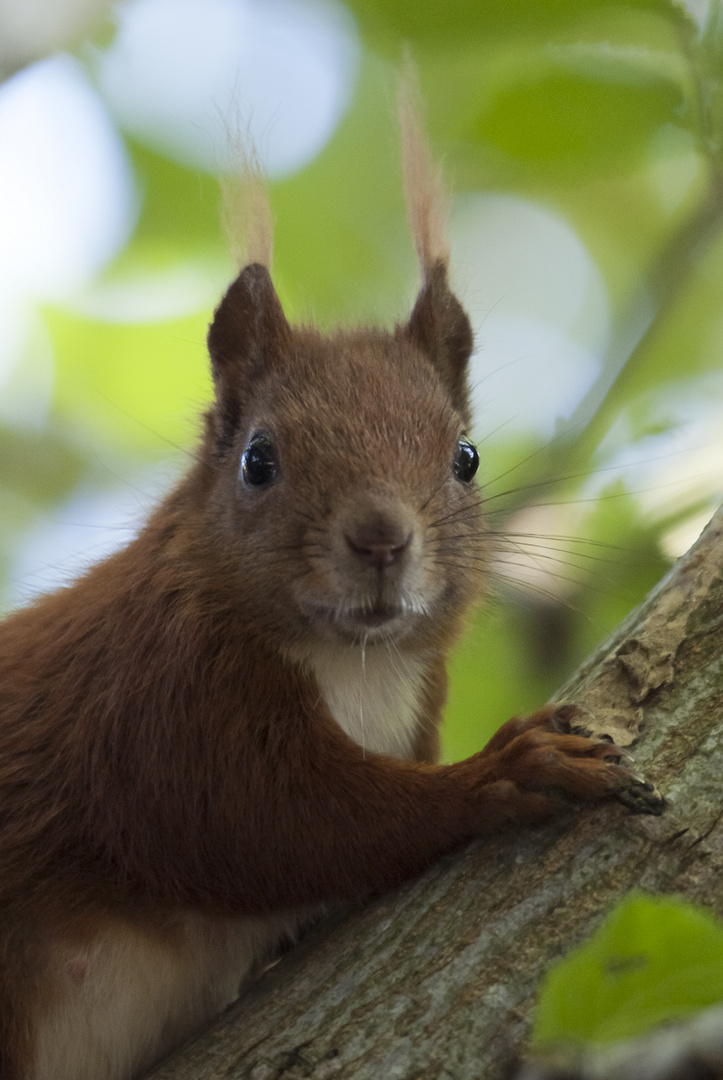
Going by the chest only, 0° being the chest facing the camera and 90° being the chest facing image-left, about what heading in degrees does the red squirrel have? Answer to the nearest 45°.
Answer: approximately 315°
